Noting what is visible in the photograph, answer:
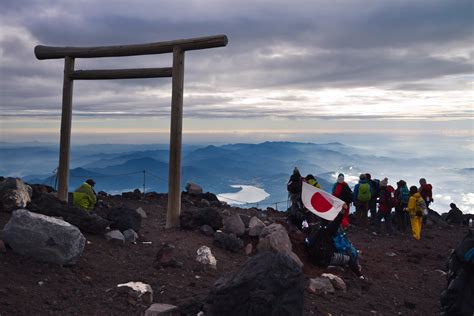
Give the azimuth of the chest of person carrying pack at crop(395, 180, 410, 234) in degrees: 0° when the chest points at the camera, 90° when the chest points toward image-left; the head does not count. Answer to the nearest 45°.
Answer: approximately 180°

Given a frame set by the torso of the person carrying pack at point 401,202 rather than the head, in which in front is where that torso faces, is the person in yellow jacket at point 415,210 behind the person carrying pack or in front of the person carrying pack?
behind

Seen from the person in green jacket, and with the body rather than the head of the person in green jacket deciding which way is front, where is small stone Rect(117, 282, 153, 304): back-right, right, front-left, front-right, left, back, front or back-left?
back-right

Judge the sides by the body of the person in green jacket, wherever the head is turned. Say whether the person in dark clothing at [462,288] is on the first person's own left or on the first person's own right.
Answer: on the first person's own right

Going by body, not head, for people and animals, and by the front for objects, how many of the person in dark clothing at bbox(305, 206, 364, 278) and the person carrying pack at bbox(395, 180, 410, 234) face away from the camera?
1

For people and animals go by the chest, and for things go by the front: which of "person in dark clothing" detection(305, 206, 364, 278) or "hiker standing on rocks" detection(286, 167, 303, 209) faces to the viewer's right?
the person in dark clothing

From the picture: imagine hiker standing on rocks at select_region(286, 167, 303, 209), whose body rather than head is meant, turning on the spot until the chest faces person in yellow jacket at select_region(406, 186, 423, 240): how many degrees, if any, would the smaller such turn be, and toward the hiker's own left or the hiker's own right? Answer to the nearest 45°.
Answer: approximately 135° to the hiker's own right

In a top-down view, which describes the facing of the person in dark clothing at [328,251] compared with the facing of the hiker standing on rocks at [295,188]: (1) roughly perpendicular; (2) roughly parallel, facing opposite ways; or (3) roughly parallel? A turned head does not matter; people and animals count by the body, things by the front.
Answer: roughly perpendicular

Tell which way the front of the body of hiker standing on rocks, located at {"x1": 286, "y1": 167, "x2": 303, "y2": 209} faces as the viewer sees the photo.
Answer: away from the camera
